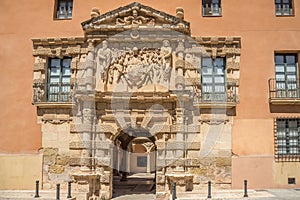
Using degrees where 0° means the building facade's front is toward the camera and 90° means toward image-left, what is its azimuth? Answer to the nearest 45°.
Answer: approximately 0°
